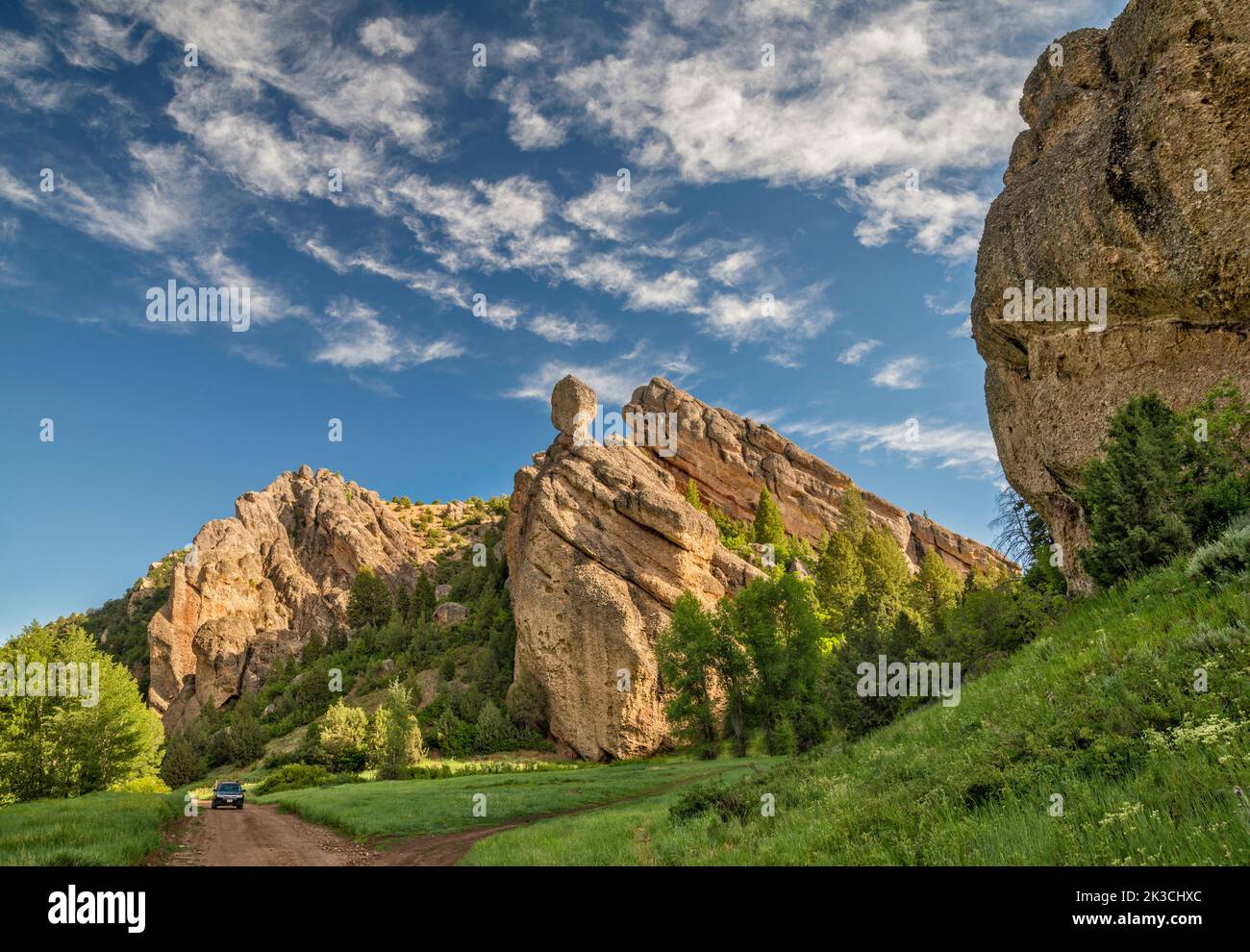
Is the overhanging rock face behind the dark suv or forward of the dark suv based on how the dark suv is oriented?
forward

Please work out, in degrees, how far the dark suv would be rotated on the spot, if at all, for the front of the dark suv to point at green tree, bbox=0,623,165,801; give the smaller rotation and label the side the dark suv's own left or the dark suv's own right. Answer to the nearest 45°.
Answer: approximately 135° to the dark suv's own right

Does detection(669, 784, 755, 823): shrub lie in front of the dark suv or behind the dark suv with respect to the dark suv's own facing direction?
in front

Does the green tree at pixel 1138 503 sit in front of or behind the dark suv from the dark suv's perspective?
in front

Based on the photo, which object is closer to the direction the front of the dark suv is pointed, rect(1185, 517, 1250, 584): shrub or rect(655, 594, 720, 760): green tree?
the shrub

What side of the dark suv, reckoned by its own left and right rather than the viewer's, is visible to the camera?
front

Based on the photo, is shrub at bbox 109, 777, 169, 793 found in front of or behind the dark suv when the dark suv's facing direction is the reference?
behind
